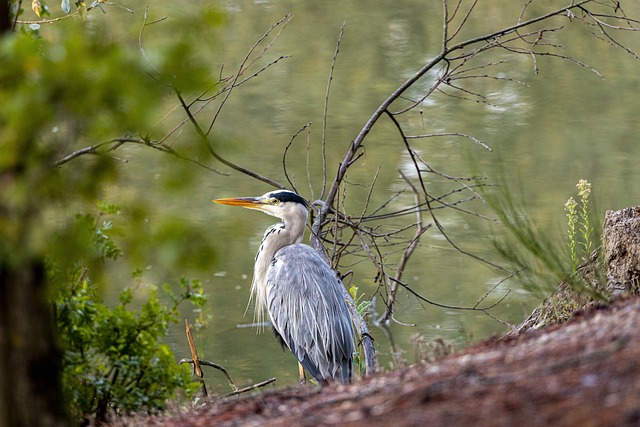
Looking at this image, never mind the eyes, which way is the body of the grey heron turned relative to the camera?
to the viewer's left

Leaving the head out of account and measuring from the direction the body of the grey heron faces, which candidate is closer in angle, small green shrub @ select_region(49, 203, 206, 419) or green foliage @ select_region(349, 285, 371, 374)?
the small green shrub

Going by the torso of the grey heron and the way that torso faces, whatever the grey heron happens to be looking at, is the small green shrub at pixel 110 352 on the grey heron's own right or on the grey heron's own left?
on the grey heron's own left
